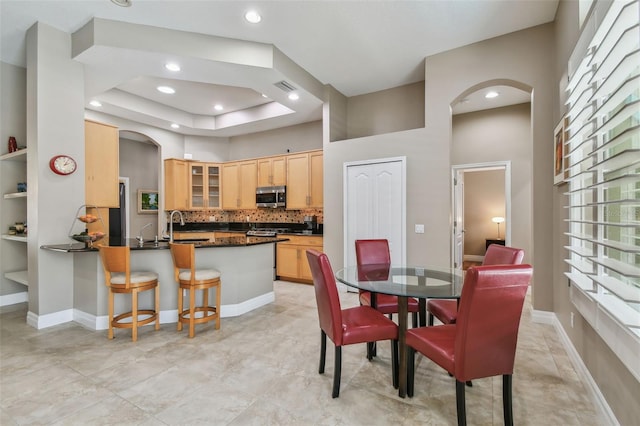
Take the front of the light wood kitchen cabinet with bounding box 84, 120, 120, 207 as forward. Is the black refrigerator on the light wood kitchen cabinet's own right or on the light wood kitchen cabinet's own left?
on the light wood kitchen cabinet's own left

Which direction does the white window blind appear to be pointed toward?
to the viewer's left

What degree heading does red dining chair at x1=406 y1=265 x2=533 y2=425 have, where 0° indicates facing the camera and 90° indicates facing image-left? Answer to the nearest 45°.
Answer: approximately 135°

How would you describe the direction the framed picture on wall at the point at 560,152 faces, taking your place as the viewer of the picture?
facing to the left of the viewer

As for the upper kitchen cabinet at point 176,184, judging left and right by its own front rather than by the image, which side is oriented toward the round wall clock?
right

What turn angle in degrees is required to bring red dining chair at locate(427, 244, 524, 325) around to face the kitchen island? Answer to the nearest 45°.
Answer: approximately 45° to its right

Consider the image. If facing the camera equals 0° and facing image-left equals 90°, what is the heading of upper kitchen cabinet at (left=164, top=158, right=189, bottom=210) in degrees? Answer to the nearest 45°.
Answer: approximately 315°

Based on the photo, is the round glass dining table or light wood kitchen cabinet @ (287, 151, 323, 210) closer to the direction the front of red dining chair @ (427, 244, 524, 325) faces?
the round glass dining table

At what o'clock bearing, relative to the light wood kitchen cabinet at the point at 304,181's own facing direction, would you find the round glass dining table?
The round glass dining table is roughly at 10 o'clock from the light wood kitchen cabinet.

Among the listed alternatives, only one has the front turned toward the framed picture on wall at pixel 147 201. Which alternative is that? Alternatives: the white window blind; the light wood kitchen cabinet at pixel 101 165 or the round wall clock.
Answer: the white window blind

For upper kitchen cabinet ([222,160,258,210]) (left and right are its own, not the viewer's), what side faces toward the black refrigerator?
right
